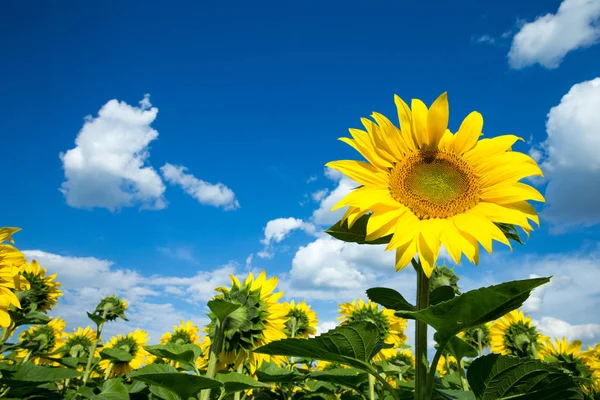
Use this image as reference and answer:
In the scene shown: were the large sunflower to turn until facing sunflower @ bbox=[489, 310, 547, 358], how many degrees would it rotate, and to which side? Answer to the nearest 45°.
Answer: approximately 180°

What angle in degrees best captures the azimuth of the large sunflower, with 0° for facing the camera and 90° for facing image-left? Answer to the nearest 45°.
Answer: approximately 0°

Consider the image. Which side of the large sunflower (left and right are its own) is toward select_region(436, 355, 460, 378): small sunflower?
back

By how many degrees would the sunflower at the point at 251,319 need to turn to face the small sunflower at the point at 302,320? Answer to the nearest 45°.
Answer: approximately 45° to its left

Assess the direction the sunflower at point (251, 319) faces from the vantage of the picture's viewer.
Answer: facing away from the viewer and to the right of the viewer

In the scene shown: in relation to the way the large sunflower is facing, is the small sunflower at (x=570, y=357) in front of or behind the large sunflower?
behind
